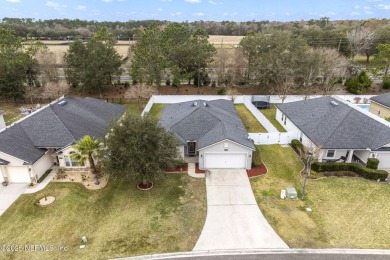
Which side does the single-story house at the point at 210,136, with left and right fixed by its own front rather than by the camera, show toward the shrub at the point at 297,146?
left

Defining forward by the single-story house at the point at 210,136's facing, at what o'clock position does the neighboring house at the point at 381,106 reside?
The neighboring house is roughly at 8 o'clock from the single-story house.

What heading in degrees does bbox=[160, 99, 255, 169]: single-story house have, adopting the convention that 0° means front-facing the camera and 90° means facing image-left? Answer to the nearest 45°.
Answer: approximately 0°

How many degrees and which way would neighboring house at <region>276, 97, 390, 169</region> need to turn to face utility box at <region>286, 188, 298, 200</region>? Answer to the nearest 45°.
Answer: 0° — it already faces it

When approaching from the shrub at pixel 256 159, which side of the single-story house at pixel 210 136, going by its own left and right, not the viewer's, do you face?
left

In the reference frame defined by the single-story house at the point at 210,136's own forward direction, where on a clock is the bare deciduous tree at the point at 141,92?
The bare deciduous tree is roughly at 5 o'clock from the single-story house.

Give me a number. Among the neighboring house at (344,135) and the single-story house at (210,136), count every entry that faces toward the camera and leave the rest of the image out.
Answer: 2

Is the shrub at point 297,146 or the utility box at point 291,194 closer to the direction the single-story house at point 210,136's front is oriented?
the utility box

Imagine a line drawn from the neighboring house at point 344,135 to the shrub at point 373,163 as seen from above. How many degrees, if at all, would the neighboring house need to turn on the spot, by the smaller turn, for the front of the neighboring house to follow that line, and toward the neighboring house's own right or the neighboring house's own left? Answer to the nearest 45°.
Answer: approximately 45° to the neighboring house's own left

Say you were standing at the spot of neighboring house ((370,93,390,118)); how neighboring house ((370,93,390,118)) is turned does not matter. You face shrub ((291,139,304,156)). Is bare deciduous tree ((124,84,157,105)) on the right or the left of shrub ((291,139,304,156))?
right

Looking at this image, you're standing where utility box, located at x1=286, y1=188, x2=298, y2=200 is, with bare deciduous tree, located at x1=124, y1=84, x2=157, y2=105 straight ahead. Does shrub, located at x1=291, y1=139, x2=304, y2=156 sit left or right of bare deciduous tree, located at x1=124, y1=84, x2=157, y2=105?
right
